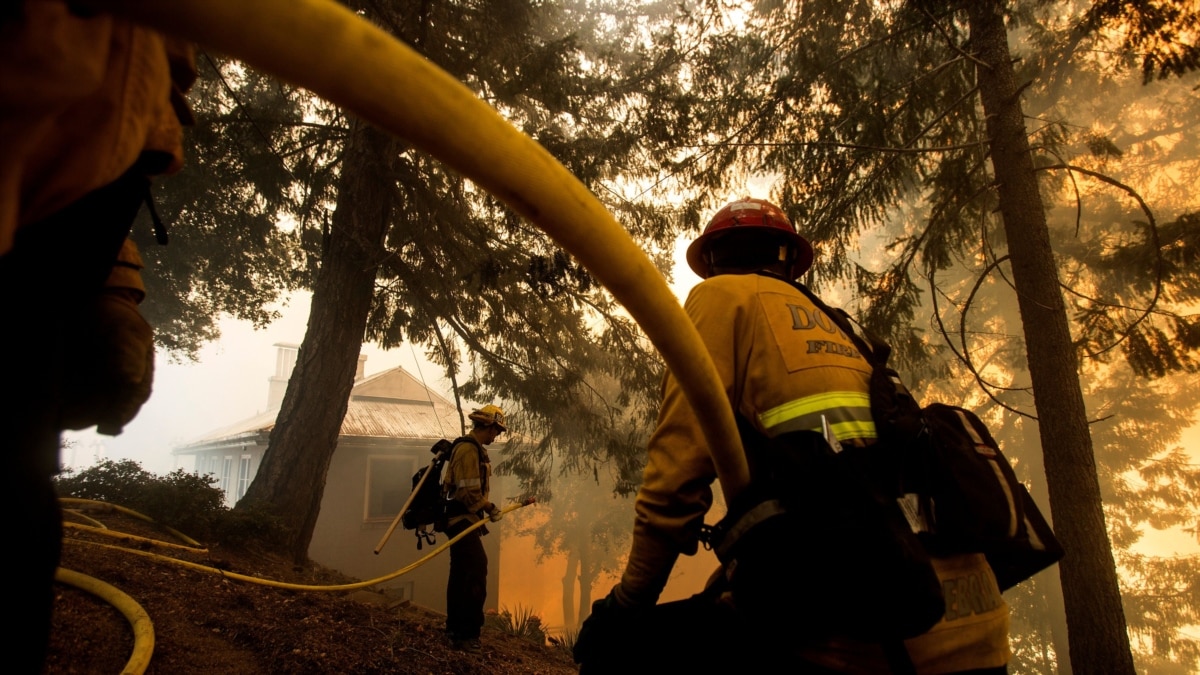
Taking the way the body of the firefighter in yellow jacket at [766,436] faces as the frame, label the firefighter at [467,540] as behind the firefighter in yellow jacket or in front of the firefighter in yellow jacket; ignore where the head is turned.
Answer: in front

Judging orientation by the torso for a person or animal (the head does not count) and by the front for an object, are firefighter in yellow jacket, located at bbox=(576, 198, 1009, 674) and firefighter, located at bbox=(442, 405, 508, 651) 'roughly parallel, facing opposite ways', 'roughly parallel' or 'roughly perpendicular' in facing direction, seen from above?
roughly perpendicular

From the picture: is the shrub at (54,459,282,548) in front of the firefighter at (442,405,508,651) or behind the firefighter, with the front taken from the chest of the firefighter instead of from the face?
behind

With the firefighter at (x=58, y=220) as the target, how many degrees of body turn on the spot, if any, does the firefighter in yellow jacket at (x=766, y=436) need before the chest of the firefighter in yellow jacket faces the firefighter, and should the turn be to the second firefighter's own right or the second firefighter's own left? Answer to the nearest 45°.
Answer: approximately 90° to the second firefighter's own left

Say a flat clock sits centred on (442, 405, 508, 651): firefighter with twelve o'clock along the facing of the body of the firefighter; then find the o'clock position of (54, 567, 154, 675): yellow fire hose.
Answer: The yellow fire hose is roughly at 4 o'clock from the firefighter.

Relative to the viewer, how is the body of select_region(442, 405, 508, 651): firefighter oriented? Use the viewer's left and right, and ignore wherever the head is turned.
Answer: facing to the right of the viewer

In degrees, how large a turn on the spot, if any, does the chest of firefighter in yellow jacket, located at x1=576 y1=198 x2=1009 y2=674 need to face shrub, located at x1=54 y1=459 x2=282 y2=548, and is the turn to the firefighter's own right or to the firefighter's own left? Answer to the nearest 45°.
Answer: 0° — they already face it

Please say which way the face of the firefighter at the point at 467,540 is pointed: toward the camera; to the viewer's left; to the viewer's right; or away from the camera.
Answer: to the viewer's right

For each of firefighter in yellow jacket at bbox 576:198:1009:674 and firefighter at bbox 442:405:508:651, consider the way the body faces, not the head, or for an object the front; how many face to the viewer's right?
1

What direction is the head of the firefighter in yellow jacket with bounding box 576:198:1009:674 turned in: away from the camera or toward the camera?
away from the camera

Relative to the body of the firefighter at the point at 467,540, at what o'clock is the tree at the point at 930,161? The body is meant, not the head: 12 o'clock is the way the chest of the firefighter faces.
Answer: The tree is roughly at 1 o'clock from the firefighter.

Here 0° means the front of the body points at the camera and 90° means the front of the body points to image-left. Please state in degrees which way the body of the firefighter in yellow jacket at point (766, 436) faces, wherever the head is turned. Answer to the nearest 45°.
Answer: approximately 135°

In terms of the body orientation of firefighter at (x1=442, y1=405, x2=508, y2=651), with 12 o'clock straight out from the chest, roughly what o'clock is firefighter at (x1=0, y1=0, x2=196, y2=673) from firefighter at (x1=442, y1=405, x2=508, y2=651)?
firefighter at (x1=0, y1=0, x2=196, y2=673) is roughly at 3 o'clock from firefighter at (x1=442, y1=405, x2=508, y2=651).
